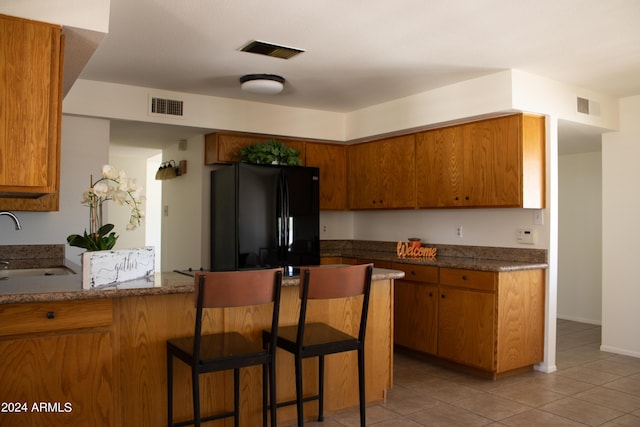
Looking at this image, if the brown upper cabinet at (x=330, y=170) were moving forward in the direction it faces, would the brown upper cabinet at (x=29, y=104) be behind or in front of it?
in front

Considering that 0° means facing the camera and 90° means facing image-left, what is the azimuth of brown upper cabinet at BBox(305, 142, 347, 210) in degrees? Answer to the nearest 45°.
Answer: approximately 0°

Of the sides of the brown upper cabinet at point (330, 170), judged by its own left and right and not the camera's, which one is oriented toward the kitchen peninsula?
front

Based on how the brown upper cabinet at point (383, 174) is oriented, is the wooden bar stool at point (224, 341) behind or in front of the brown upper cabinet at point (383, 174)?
in front

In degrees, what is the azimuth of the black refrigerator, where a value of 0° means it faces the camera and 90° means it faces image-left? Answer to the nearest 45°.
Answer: approximately 315°

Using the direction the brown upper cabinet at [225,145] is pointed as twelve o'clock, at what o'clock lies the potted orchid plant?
The potted orchid plant is roughly at 2 o'clock from the brown upper cabinet.

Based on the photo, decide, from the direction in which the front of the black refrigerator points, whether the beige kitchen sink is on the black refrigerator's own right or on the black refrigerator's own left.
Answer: on the black refrigerator's own right

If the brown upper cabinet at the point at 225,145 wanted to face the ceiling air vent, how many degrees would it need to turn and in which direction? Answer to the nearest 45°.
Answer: approximately 45° to its right

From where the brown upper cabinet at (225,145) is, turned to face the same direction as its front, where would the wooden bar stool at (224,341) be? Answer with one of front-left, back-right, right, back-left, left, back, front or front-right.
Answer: front-right
